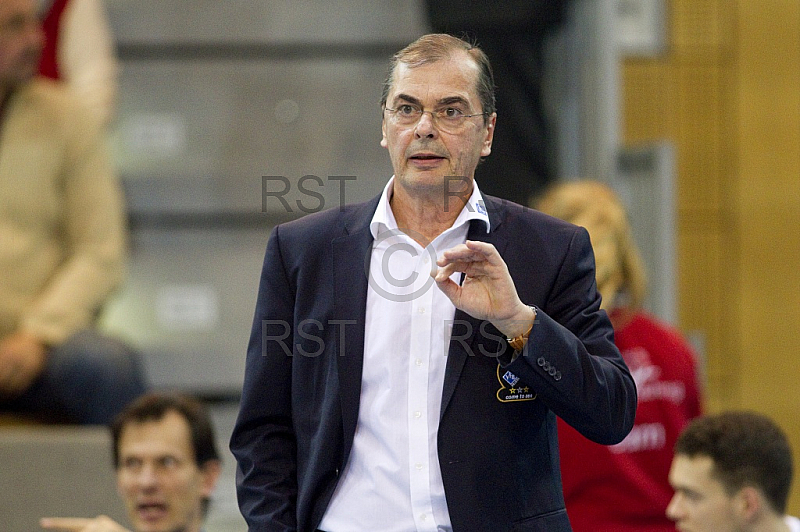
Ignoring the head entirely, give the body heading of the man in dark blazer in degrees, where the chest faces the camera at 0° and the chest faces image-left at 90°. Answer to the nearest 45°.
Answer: approximately 0°

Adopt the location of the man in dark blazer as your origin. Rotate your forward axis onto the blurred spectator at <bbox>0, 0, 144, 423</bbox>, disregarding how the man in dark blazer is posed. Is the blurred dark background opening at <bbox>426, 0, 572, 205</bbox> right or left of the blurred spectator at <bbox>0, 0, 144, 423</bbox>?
right

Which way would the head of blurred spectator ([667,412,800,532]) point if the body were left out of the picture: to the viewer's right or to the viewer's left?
to the viewer's left

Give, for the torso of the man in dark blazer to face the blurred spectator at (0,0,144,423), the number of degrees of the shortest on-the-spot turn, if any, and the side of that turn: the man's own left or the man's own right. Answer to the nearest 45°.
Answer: approximately 135° to the man's own right

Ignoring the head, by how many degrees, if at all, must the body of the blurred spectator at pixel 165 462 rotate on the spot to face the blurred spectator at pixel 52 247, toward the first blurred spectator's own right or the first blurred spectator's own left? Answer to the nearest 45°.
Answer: approximately 135° to the first blurred spectator's own right

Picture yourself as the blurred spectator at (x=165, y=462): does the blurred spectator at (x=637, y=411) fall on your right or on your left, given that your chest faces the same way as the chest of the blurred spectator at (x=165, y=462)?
on your left
